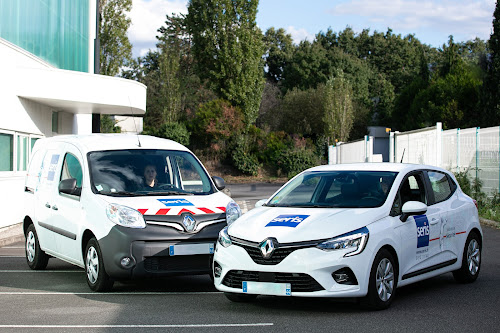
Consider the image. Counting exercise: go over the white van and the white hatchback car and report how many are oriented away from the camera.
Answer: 0

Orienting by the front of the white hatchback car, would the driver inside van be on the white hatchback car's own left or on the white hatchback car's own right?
on the white hatchback car's own right

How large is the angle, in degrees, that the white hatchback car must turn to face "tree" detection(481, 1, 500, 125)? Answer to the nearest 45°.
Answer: approximately 135° to its right

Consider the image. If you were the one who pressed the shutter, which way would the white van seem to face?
facing the viewer and to the right of the viewer

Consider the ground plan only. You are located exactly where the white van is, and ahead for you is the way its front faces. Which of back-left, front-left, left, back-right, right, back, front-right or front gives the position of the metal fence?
left

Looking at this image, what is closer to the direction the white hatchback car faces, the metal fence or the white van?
the white van

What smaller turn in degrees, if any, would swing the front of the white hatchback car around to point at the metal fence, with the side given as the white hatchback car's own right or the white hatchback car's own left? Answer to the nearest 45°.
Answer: approximately 135° to the white hatchback car's own right

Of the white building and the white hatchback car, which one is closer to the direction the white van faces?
the white hatchback car

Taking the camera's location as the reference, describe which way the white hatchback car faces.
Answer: facing the viewer and to the left of the viewer

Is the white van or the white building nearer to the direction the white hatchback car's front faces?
the white van

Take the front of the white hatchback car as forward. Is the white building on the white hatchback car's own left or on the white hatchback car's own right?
on the white hatchback car's own right

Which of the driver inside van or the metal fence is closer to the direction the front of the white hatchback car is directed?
the driver inside van

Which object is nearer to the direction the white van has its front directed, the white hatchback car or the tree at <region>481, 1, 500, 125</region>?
the white hatchback car

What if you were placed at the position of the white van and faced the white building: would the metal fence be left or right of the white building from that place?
right
